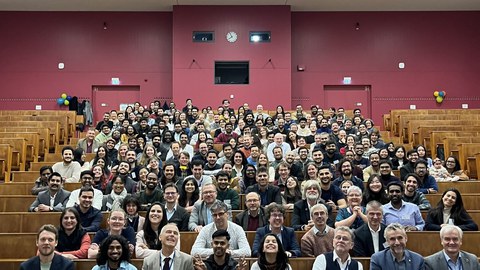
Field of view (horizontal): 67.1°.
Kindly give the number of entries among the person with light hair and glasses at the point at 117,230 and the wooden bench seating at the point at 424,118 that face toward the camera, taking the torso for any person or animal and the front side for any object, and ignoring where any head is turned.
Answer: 2

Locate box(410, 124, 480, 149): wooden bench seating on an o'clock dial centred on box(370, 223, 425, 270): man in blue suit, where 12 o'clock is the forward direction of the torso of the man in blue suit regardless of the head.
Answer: The wooden bench seating is roughly at 6 o'clock from the man in blue suit.

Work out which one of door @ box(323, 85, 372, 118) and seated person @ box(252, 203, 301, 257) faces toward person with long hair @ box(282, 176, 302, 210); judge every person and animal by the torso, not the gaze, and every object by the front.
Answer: the door

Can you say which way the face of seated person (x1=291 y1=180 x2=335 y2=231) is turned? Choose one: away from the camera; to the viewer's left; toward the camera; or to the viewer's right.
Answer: toward the camera

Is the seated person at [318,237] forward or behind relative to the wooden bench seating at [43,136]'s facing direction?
forward

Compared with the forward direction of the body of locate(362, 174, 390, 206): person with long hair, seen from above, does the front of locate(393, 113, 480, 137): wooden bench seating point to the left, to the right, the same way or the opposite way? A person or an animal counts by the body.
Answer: the same way

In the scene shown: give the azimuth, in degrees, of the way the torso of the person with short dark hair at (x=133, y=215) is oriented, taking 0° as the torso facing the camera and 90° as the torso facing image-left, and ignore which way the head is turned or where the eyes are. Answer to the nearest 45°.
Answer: approximately 0°

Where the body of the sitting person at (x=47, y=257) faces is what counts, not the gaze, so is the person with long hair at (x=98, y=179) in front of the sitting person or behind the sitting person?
behind

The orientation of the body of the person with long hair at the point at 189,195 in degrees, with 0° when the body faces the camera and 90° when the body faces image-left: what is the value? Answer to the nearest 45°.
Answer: approximately 0°

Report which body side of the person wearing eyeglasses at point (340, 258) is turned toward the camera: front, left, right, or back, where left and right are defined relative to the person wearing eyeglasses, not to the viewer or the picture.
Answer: front

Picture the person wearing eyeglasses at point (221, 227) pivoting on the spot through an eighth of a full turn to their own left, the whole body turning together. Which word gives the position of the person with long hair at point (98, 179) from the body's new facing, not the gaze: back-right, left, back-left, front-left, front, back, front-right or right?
back

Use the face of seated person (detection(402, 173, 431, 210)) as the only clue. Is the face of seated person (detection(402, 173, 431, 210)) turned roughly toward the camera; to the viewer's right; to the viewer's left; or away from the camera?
toward the camera

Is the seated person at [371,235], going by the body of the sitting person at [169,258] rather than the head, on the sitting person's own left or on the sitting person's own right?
on the sitting person's own left

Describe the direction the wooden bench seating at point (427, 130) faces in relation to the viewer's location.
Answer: facing the viewer

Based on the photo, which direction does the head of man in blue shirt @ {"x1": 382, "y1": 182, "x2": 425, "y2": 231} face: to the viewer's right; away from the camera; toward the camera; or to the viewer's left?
toward the camera

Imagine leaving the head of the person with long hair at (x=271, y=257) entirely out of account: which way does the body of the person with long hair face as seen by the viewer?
toward the camera

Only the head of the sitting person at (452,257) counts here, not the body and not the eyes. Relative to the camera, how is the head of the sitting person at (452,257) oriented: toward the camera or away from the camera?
toward the camera

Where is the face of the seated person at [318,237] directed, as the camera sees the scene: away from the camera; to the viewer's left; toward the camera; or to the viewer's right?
toward the camera

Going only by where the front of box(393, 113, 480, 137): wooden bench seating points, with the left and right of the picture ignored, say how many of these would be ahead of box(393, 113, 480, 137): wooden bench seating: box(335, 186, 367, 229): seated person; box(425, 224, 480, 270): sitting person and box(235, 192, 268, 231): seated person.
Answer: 3

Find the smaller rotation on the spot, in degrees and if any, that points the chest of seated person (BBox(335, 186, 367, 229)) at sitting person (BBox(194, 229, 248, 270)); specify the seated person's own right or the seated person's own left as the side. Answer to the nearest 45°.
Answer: approximately 45° to the seated person's own right
